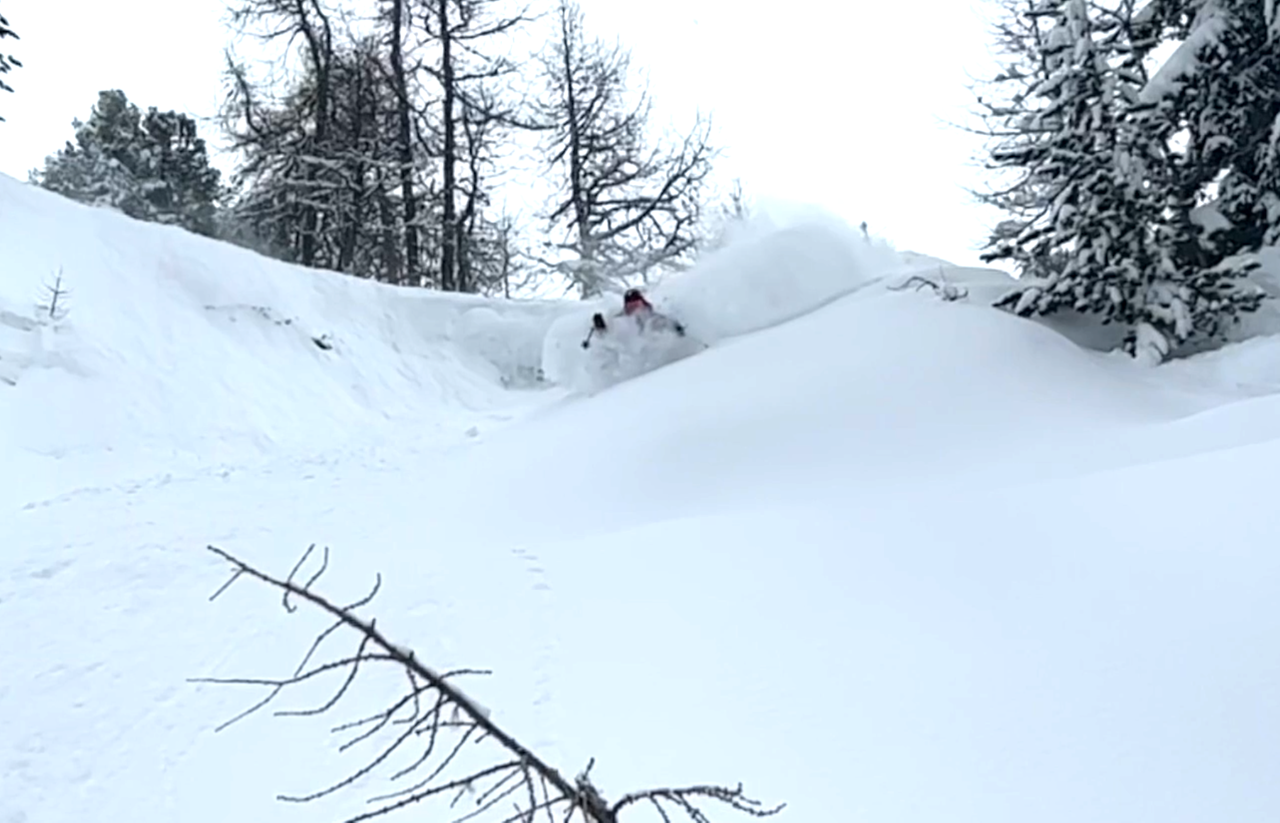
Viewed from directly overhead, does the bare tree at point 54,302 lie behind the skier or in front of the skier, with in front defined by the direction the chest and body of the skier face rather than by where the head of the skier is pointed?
in front

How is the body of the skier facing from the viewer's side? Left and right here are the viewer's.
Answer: facing the viewer and to the left of the viewer

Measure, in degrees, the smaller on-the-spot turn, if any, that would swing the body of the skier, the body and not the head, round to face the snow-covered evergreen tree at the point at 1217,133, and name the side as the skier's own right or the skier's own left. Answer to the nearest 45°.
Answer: approximately 135° to the skier's own left

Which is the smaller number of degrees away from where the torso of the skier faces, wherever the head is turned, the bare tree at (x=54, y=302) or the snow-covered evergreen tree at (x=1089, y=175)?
the bare tree

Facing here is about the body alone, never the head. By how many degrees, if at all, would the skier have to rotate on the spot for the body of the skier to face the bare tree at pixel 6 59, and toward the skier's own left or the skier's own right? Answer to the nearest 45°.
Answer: approximately 45° to the skier's own right

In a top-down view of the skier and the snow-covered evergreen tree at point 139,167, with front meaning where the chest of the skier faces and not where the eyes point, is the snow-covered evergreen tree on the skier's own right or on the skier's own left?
on the skier's own right

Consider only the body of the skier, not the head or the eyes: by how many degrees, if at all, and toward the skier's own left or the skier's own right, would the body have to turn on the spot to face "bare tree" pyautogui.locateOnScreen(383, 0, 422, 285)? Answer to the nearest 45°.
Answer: approximately 90° to the skier's own right
